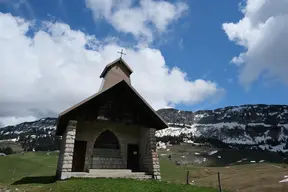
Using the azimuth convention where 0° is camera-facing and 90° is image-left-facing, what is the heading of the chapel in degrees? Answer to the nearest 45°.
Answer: approximately 0°
